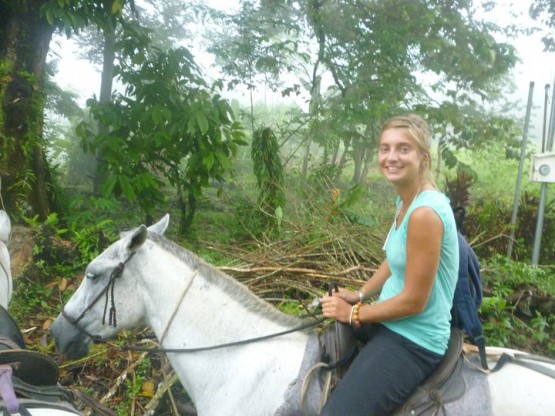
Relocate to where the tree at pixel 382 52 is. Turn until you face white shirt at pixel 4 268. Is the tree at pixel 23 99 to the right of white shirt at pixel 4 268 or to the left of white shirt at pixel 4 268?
right

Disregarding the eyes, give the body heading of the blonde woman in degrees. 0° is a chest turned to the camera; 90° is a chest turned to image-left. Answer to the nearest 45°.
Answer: approximately 90°

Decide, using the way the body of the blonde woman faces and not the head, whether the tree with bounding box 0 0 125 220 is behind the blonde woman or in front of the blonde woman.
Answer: in front

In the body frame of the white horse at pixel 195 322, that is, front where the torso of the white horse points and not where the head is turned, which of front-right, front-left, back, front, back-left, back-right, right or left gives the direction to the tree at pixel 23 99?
front-right

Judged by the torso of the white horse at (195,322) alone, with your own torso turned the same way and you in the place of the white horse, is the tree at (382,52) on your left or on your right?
on your right

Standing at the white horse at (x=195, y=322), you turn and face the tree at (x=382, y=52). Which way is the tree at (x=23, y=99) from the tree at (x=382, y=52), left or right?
left

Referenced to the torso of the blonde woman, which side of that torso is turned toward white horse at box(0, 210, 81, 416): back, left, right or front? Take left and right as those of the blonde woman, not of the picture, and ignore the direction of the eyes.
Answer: front

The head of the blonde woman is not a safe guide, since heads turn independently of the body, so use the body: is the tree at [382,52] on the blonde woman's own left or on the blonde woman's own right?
on the blonde woman's own right

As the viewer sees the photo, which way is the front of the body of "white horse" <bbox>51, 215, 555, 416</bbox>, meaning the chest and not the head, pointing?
to the viewer's left

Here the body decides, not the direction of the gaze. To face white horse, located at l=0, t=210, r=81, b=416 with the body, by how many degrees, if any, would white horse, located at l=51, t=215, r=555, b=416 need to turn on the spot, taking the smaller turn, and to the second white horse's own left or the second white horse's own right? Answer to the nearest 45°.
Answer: approximately 45° to the second white horse's own left

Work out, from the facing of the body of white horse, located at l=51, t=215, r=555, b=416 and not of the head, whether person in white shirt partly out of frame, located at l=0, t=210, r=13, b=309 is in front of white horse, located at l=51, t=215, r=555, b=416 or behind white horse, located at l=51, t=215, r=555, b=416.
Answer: in front
